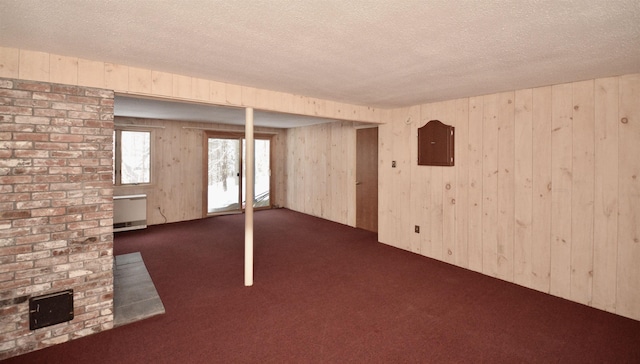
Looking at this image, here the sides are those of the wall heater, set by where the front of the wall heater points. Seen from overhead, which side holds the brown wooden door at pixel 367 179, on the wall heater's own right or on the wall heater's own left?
on the wall heater's own left

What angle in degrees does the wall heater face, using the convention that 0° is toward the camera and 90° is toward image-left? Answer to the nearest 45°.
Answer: approximately 0°

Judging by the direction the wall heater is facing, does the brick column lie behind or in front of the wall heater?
in front

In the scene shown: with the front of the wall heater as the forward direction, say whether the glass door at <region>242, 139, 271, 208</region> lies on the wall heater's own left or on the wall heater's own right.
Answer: on the wall heater's own left

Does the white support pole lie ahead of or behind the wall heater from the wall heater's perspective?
ahead
